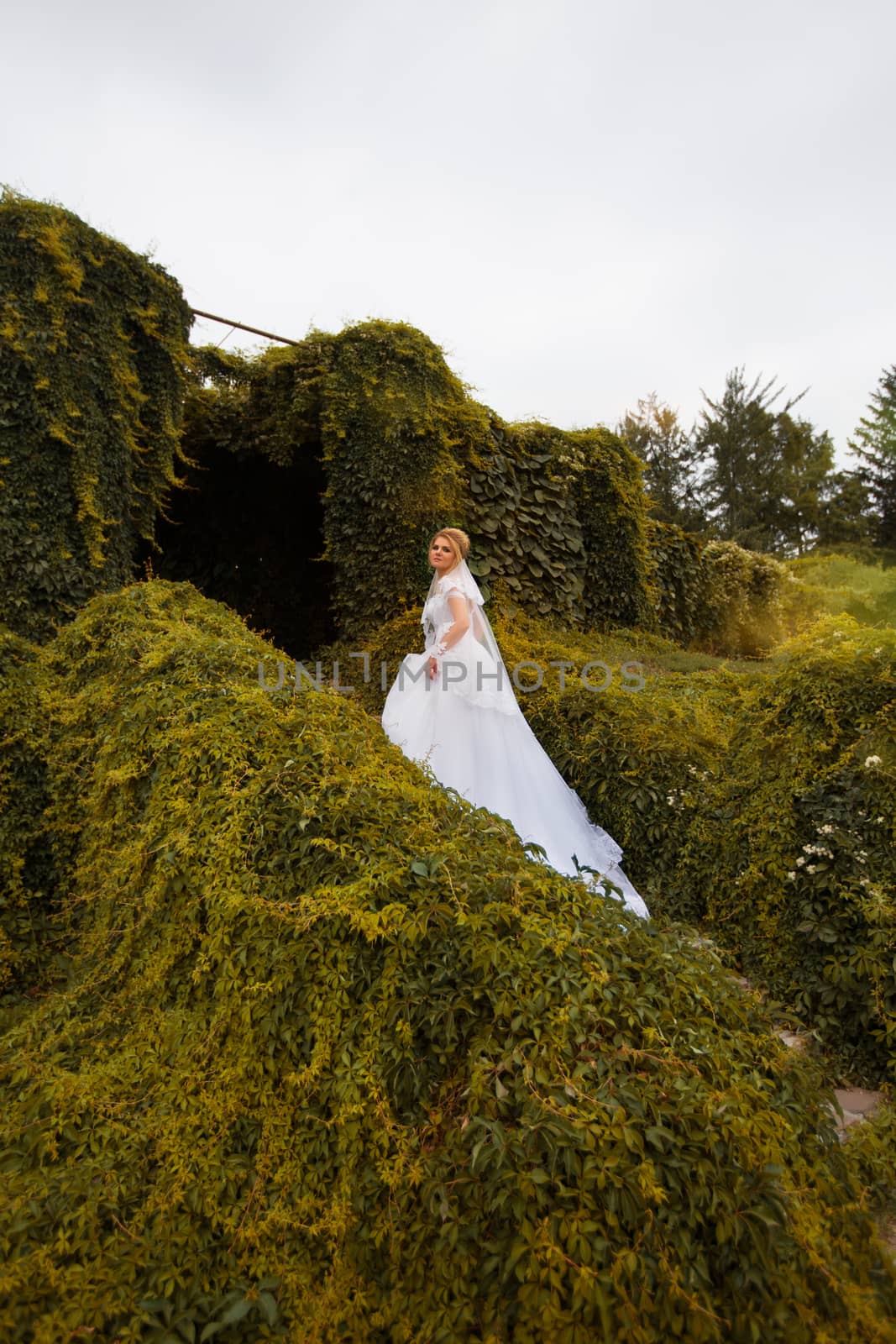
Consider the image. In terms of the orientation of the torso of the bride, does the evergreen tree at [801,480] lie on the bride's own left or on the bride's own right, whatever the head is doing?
on the bride's own right

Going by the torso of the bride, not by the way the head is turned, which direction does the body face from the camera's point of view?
to the viewer's left

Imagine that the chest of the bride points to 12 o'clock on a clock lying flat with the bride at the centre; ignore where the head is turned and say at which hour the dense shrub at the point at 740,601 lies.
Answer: The dense shrub is roughly at 4 o'clock from the bride.

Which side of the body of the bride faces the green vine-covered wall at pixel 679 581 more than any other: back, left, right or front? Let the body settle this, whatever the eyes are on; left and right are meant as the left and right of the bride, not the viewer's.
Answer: right

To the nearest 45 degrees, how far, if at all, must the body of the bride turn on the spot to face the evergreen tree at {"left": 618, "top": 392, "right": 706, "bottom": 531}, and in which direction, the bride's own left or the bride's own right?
approximately 90° to the bride's own right

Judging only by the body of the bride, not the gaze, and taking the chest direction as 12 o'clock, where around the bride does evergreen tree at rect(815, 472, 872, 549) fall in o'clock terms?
The evergreen tree is roughly at 4 o'clock from the bride.

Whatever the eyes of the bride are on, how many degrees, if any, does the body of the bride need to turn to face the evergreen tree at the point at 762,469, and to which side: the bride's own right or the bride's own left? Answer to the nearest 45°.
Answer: approximately 90° to the bride's own right
